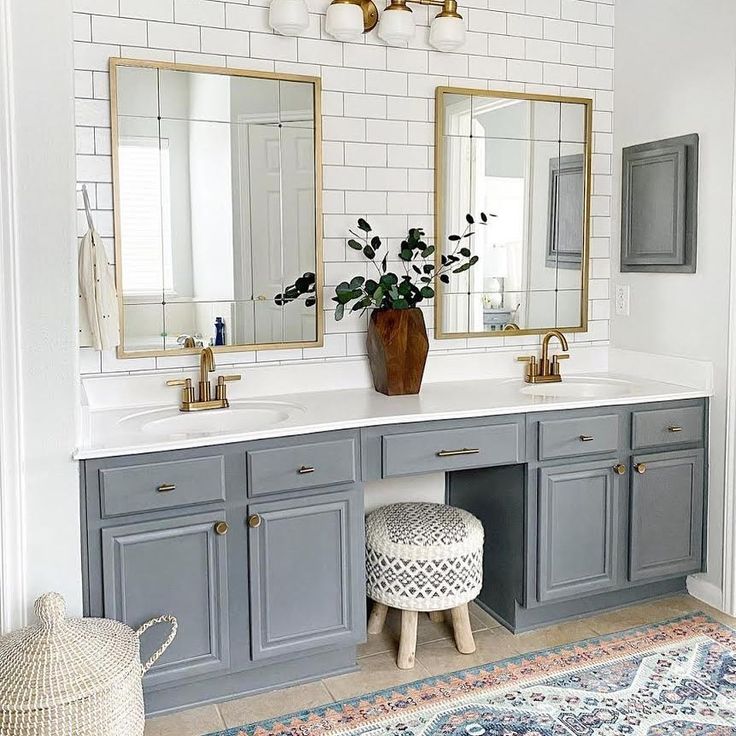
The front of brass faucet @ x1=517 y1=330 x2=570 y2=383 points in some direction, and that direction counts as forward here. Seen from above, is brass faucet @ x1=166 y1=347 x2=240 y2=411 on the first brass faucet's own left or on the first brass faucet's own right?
on the first brass faucet's own right

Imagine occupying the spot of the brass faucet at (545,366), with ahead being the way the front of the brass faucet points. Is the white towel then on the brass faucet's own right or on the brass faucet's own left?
on the brass faucet's own right

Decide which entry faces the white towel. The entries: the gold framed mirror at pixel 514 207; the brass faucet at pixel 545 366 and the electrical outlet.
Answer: the electrical outlet

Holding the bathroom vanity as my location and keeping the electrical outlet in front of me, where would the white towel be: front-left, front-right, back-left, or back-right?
back-left

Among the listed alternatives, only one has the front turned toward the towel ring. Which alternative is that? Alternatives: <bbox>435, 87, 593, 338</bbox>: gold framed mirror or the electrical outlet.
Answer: the electrical outlet

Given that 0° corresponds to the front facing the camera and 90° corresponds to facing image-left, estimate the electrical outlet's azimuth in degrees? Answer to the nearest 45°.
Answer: approximately 45°
